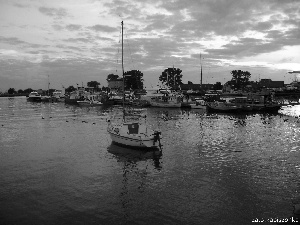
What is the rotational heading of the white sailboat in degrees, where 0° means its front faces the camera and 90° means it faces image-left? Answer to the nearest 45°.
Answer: approximately 135°
